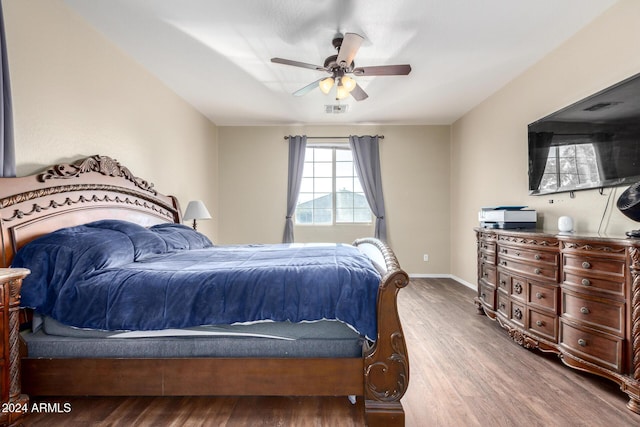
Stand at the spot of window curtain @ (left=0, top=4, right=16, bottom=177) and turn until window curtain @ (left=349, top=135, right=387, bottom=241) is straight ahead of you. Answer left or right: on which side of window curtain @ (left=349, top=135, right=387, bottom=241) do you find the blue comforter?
right

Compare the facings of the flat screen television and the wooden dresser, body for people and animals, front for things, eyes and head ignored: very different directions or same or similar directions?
same or similar directions

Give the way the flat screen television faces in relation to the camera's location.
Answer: facing the viewer and to the left of the viewer

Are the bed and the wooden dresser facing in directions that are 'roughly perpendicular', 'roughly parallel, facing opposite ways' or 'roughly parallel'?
roughly parallel, facing opposite ways

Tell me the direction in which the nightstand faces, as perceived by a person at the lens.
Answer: facing the viewer and to the right of the viewer

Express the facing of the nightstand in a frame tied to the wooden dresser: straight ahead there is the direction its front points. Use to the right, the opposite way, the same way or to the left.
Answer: the opposite way

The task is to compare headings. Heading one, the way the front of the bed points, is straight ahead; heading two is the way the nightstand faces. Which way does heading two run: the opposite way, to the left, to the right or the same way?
the same way

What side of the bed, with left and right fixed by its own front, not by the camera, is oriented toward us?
right

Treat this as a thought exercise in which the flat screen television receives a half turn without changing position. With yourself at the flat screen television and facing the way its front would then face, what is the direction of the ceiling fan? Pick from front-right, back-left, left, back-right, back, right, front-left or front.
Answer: back

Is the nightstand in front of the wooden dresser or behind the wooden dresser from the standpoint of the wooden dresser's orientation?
in front

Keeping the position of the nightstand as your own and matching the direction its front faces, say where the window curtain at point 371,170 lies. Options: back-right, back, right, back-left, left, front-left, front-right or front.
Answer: front-left

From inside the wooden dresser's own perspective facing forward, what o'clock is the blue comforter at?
The blue comforter is roughly at 12 o'clock from the wooden dresser.

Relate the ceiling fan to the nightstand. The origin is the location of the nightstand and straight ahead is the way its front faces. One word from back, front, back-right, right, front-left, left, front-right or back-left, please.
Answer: front-left

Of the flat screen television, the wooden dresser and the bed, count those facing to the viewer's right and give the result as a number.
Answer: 1

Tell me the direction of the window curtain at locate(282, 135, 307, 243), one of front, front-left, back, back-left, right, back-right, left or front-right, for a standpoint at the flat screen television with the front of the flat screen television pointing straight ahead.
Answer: front-right

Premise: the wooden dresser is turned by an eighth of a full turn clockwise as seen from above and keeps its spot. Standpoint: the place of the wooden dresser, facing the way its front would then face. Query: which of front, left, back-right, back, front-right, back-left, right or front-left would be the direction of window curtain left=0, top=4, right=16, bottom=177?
front-left
